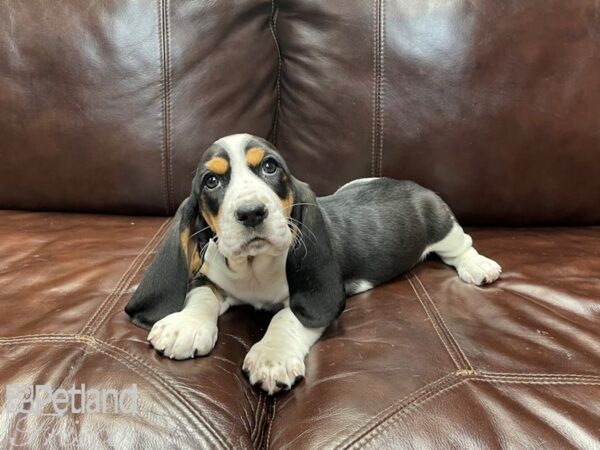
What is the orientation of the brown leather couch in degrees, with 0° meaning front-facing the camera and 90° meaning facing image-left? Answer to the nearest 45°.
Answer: approximately 0°

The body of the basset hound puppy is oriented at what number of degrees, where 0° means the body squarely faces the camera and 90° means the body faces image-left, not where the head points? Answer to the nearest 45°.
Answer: approximately 45°
